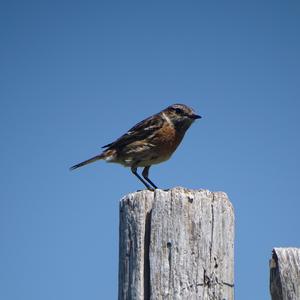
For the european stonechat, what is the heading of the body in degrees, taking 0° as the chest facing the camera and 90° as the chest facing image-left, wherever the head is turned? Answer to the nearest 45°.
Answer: approximately 270°
